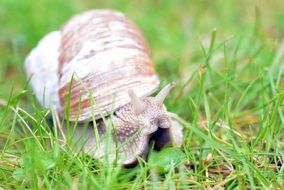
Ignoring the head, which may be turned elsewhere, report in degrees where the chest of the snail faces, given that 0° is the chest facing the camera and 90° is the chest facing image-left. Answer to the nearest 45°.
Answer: approximately 315°

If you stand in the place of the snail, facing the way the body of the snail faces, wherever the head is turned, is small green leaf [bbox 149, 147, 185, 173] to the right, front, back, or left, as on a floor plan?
front
